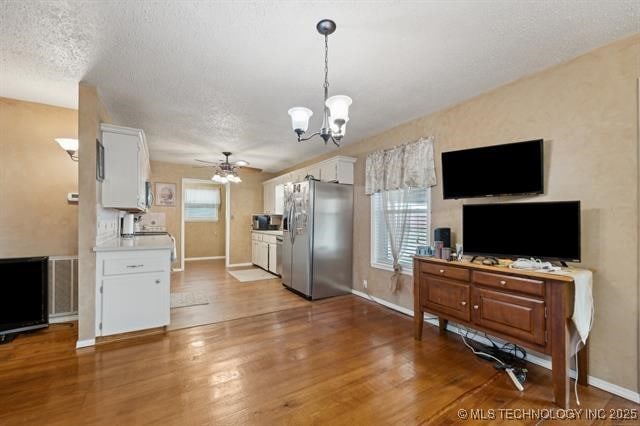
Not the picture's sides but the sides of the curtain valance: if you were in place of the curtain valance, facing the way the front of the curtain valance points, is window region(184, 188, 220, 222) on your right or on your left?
on your right

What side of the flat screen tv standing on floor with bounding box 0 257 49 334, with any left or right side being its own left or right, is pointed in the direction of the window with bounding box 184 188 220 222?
back

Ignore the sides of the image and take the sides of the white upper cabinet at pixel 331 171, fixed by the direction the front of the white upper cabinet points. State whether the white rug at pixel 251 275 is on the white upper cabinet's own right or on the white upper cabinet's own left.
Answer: on the white upper cabinet's own right

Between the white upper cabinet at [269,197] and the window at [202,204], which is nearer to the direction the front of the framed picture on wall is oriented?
the white upper cabinet

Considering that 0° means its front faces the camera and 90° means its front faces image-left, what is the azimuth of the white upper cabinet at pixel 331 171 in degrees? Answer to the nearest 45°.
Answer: approximately 45°

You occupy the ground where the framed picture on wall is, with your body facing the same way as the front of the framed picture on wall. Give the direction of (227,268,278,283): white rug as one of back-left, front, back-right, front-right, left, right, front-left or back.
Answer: front-left

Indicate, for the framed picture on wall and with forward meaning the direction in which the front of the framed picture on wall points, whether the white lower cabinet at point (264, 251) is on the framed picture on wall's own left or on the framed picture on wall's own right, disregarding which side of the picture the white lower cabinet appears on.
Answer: on the framed picture on wall's own left

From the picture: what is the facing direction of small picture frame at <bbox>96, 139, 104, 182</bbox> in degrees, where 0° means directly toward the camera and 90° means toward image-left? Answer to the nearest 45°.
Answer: approximately 270°

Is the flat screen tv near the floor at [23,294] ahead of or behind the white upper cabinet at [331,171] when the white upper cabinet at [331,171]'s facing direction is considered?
ahead
